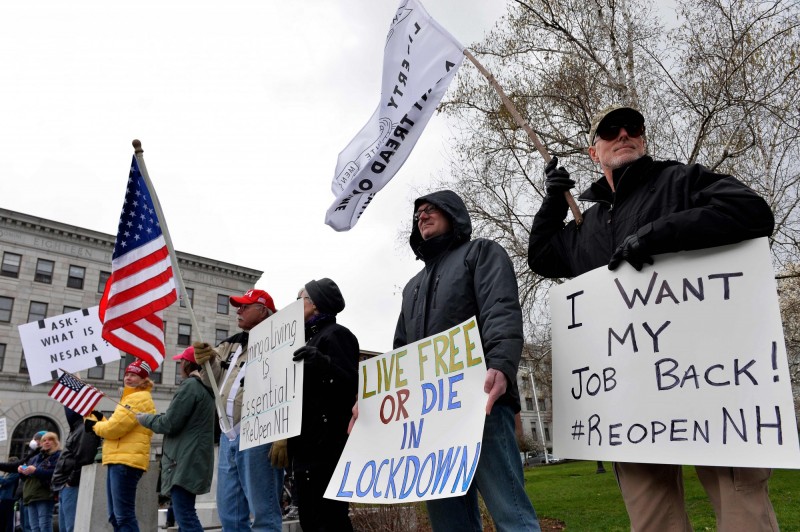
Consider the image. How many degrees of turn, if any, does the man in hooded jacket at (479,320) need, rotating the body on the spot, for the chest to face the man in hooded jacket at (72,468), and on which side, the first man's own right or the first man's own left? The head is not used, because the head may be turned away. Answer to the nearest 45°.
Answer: approximately 90° to the first man's own right

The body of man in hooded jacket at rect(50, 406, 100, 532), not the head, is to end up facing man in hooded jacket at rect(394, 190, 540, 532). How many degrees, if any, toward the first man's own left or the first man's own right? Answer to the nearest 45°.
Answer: approximately 90° to the first man's own left

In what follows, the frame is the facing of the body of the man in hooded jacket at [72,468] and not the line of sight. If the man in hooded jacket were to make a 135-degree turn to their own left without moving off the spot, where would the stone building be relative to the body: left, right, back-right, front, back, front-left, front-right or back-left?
back-left

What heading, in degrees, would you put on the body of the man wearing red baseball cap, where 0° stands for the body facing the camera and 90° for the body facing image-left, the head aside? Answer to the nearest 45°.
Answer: approximately 45°

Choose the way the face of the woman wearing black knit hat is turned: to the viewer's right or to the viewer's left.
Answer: to the viewer's left

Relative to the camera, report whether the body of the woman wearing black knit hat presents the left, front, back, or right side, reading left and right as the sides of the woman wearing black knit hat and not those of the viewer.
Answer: left

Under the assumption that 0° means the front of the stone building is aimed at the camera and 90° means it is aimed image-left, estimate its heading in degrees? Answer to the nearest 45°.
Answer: approximately 315°

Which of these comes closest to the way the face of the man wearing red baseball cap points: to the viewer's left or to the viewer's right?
to the viewer's left
